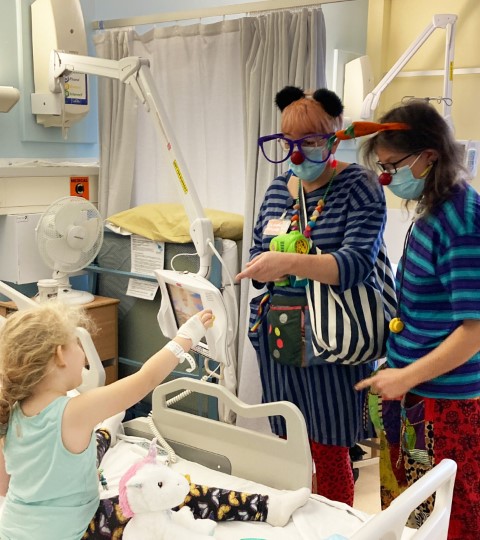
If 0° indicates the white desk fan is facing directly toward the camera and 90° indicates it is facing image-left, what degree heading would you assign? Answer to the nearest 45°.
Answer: approximately 315°

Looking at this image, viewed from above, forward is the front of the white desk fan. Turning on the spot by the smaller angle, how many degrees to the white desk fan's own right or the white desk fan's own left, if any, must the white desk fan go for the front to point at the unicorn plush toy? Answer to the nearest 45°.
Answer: approximately 45° to the white desk fan's own right

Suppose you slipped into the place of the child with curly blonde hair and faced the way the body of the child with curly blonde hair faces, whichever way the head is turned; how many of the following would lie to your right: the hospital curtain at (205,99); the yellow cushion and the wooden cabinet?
0

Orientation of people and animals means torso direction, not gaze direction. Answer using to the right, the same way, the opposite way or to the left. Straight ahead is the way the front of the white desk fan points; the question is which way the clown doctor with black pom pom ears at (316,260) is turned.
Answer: to the right

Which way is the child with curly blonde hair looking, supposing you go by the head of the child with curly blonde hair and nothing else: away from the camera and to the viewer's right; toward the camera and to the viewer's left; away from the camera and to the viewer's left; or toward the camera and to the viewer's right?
away from the camera and to the viewer's right

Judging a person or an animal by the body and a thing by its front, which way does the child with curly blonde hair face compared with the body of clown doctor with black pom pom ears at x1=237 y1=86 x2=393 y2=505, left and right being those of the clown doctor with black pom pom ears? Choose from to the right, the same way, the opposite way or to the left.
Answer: the opposite way

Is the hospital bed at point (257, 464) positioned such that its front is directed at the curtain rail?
no

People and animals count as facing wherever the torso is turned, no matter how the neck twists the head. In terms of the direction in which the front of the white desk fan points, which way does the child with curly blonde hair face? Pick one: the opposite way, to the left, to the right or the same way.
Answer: to the left

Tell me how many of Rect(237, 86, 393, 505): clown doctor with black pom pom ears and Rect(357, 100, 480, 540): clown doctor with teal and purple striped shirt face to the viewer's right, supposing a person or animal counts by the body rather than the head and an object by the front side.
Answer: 0

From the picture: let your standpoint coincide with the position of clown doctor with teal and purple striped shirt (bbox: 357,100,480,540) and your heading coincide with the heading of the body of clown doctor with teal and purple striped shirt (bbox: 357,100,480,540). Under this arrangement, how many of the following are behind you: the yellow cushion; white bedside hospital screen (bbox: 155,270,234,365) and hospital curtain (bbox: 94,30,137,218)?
0

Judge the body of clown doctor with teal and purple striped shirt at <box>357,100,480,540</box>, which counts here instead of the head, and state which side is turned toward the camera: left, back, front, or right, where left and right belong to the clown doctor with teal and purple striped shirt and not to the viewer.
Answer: left

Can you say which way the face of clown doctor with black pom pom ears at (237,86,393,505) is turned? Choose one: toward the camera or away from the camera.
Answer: toward the camera

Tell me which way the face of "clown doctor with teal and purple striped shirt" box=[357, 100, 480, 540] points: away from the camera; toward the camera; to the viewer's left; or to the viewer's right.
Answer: to the viewer's left
